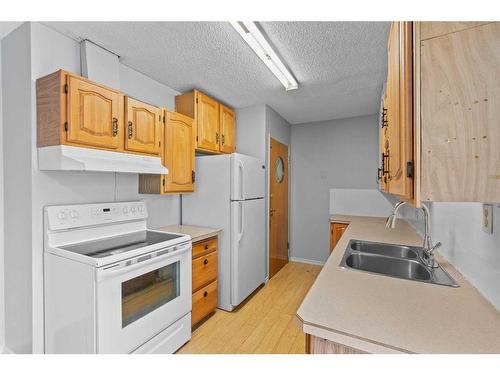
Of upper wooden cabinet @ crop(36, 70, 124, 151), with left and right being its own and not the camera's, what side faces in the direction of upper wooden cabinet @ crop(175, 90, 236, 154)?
left

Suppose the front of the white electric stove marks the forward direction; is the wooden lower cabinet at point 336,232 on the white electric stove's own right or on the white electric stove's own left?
on the white electric stove's own left

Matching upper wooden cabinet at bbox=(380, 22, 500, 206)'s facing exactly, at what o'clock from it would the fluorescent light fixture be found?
The fluorescent light fixture is roughly at 1 o'clock from the upper wooden cabinet.

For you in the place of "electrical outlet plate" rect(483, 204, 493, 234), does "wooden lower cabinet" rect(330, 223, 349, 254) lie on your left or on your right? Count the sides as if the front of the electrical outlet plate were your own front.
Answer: on your right

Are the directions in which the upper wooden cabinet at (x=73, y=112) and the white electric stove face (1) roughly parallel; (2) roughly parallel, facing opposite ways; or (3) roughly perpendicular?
roughly parallel

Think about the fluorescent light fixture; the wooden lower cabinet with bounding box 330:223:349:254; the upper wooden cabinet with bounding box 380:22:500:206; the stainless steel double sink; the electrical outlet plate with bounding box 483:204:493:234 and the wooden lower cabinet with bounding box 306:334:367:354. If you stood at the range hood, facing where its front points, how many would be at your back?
0

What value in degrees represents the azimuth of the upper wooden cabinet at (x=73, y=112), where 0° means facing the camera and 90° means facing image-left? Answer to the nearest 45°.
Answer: approximately 315°

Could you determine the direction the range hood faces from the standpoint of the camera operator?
facing the viewer and to the right of the viewer

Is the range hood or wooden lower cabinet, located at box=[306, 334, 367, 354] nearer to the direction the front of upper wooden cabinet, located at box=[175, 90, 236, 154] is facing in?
the wooden lower cabinet

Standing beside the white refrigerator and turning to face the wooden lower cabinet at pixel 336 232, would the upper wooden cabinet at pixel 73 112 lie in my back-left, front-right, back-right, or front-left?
back-right

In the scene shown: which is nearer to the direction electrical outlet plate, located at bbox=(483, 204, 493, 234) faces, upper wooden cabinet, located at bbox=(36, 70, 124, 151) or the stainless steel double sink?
the upper wooden cabinet

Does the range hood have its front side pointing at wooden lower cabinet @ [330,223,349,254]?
no

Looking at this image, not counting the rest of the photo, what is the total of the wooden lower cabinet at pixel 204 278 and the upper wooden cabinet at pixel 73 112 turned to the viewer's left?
0

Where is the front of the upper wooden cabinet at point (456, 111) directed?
to the viewer's left

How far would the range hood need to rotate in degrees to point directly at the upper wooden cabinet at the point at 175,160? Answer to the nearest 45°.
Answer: approximately 90° to its left

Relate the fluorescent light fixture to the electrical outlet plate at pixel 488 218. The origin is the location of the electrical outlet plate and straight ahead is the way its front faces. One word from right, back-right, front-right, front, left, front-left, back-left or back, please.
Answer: front-right
